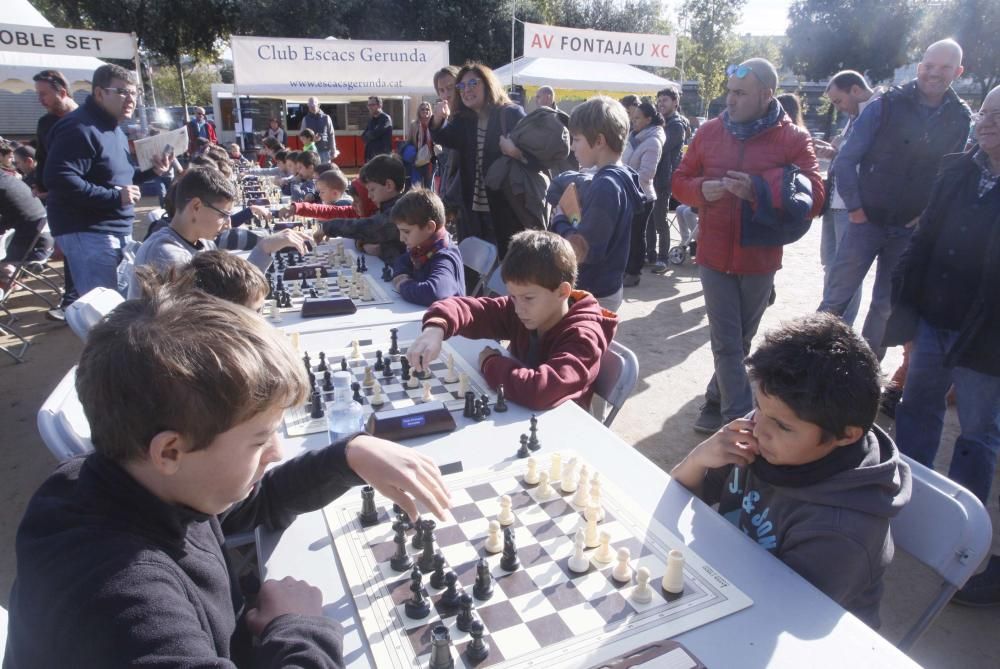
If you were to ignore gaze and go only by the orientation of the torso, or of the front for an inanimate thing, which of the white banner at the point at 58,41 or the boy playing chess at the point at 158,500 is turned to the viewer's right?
the boy playing chess

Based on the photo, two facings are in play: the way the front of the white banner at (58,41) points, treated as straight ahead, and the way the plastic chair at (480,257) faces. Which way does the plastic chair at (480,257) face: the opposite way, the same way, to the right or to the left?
to the right

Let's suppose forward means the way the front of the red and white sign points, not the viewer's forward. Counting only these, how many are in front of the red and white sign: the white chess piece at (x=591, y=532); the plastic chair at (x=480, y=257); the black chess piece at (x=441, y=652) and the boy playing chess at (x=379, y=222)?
4

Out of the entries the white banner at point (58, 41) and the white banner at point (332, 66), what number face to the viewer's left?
0

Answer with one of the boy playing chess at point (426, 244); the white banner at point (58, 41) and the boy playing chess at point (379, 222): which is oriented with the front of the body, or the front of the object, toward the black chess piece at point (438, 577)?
the white banner

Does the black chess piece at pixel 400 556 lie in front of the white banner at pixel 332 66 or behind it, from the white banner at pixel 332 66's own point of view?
in front

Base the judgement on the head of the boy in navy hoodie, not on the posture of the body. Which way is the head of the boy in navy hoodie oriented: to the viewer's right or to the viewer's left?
to the viewer's left

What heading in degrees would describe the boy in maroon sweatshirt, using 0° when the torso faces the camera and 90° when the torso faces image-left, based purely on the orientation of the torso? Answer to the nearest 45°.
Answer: approximately 45°

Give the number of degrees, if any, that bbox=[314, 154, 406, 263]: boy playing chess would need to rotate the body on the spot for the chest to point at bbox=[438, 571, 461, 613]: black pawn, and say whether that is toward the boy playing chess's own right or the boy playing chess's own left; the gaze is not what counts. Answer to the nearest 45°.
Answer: approximately 90° to the boy playing chess's own left

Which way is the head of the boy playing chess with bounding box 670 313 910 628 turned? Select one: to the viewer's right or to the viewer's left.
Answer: to the viewer's left

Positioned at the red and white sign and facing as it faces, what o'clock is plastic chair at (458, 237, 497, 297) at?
The plastic chair is roughly at 12 o'clock from the red and white sign.

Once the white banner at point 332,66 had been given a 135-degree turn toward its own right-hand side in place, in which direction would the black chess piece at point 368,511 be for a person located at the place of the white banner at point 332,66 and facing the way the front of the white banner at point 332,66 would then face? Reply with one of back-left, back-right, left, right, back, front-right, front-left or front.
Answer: back-left
